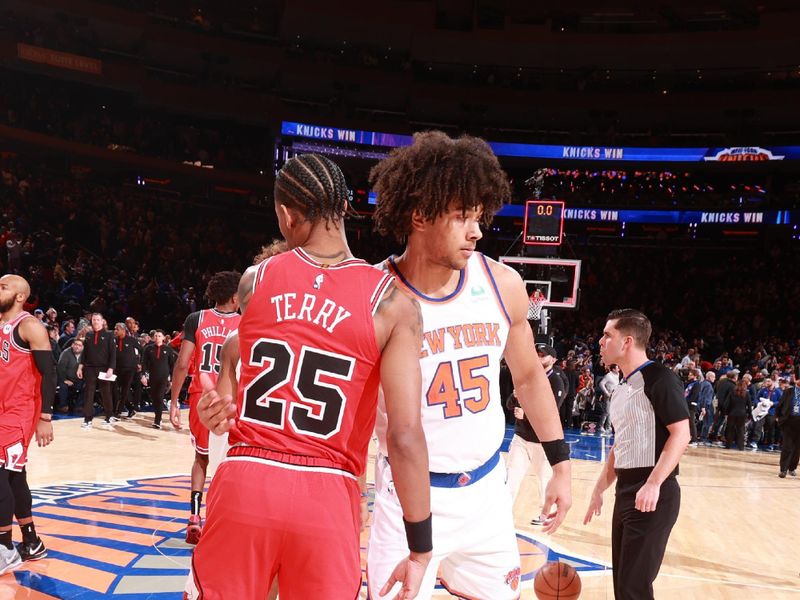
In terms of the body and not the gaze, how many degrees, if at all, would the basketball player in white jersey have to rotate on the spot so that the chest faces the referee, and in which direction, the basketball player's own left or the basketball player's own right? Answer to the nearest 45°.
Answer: approximately 135° to the basketball player's own left

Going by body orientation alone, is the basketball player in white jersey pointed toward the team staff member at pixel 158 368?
no

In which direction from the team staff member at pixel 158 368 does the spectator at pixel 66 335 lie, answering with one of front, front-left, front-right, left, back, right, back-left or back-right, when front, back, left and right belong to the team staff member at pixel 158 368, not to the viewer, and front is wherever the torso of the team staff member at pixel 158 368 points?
back-right

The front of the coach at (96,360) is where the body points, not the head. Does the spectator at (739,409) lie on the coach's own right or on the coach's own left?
on the coach's own left

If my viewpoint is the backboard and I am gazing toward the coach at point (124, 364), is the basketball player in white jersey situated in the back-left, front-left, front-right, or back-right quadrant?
front-left

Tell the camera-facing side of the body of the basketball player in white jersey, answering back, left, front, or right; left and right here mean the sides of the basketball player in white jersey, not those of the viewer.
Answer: front

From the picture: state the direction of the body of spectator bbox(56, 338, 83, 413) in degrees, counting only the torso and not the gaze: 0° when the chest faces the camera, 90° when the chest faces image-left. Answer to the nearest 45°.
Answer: approximately 315°

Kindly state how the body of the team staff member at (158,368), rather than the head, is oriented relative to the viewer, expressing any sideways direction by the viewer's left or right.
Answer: facing the viewer

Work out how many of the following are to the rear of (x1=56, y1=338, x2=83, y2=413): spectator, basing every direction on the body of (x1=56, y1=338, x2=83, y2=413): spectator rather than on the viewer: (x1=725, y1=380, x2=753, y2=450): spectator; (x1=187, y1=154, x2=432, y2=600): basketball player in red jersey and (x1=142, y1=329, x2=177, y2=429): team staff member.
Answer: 0

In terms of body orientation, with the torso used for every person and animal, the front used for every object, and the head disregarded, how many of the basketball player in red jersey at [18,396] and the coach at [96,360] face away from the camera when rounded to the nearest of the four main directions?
0

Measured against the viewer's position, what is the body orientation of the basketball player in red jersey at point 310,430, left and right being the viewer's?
facing away from the viewer

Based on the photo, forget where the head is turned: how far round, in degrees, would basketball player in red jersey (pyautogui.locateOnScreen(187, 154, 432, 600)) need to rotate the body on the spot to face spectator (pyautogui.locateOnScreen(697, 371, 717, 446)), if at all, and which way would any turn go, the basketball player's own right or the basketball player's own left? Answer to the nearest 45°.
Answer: approximately 45° to the basketball player's own right

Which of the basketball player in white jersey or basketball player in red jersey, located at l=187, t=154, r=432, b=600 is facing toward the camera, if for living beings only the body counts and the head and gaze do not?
the basketball player in white jersey

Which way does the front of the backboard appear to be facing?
toward the camera

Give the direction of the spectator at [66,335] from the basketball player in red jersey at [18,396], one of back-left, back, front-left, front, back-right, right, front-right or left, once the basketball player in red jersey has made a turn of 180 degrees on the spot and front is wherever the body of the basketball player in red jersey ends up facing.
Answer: front-left

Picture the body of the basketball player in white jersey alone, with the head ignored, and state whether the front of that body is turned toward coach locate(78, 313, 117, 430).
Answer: no
